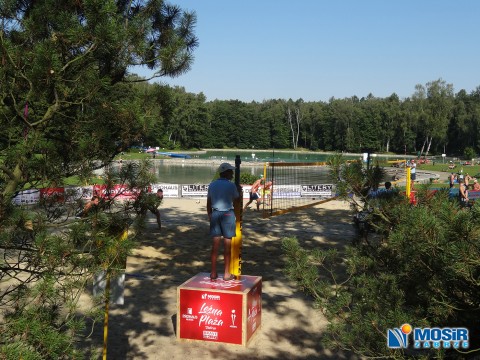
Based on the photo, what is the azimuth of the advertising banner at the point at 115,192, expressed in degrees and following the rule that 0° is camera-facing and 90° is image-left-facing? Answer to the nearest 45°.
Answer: approximately 0°

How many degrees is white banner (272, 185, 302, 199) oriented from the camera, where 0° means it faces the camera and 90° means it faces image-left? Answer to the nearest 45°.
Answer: approximately 0°

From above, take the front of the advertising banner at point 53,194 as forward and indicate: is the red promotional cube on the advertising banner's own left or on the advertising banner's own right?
on the advertising banner's own left

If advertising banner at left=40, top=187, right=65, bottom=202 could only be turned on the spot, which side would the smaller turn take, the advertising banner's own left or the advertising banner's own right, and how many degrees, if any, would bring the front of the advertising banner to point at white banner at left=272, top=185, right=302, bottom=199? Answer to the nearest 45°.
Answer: approximately 135° to the advertising banner's own left

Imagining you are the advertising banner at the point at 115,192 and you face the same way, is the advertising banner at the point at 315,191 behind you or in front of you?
behind
